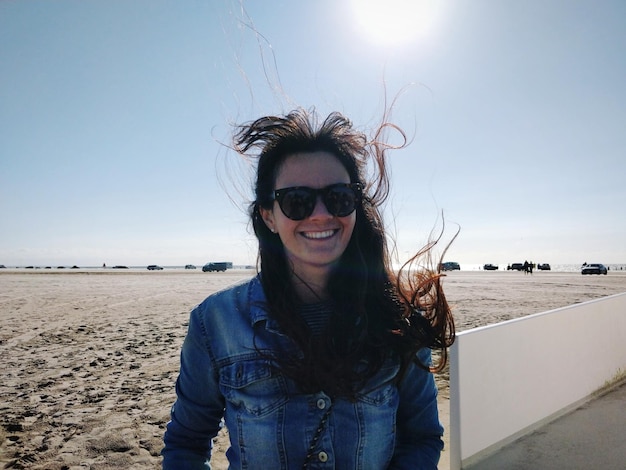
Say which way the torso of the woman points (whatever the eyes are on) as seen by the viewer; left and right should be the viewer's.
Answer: facing the viewer

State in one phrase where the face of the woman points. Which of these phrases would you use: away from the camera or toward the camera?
toward the camera
